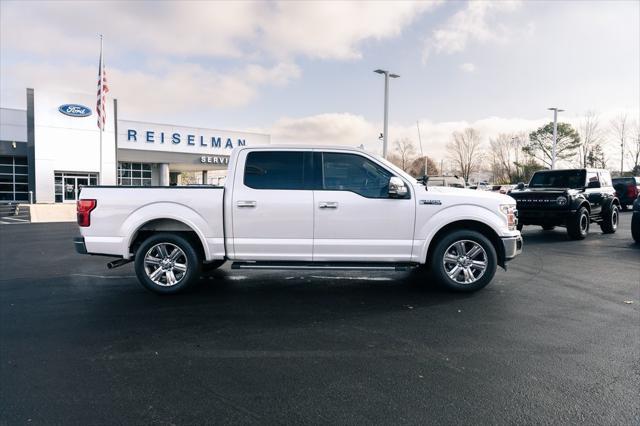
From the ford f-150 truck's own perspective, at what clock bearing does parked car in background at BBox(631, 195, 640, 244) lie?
The parked car in background is roughly at 11 o'clock from the ford f-150 truck.

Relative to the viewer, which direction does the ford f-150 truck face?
to the viewer's right

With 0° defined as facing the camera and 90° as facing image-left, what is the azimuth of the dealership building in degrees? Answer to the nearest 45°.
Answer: approximately 315°

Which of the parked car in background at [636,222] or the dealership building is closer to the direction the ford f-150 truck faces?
the parked car in background

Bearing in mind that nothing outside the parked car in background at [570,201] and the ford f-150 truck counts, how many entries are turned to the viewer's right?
1

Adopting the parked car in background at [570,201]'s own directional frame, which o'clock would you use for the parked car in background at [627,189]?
the parked car in background at [627,189] is roughly at 5 o'clock from the parked car in background at [570,201].

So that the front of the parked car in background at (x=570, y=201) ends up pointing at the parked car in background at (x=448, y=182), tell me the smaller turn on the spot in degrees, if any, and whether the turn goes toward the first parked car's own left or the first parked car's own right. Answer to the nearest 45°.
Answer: approximately 90° to the first parked car's own right

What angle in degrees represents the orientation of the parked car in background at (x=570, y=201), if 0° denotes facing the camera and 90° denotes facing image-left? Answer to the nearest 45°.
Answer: approximately 45°
